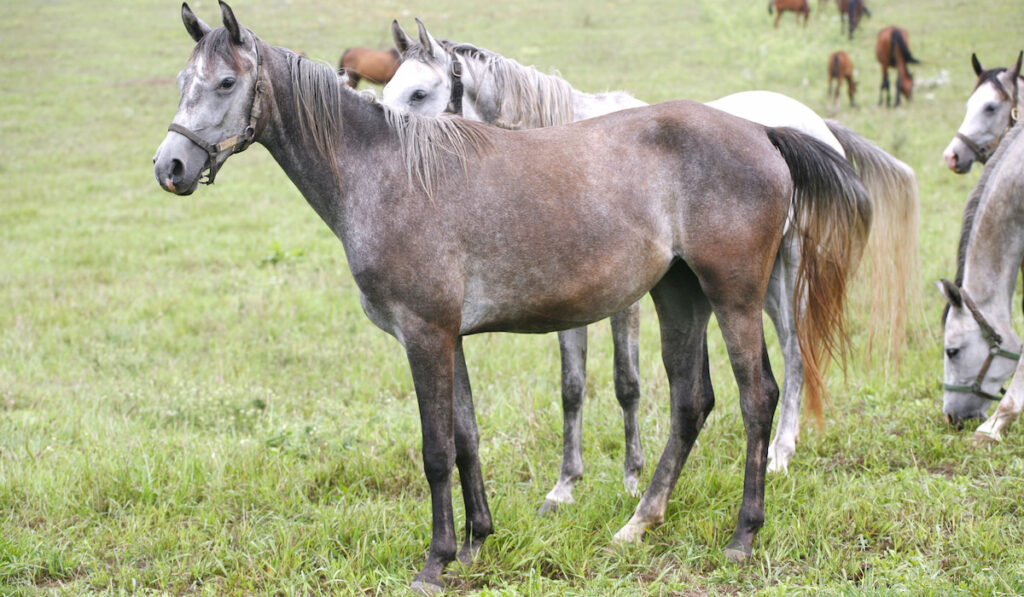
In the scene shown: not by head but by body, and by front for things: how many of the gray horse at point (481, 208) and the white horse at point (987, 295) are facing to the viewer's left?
2

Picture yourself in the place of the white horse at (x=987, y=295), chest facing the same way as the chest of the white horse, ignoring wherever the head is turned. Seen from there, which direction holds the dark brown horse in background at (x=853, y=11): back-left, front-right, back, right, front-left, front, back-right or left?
right

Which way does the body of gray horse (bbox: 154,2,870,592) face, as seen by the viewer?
to the viewer's left

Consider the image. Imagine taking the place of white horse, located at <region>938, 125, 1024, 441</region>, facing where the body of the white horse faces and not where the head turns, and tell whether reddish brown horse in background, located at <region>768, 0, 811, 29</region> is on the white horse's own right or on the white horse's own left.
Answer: on the white horse's own right

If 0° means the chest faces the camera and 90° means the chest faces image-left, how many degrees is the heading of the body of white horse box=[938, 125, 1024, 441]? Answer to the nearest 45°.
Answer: approximately 90°

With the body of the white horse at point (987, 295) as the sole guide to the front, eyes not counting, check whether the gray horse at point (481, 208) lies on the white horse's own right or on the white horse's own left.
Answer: on the white horse's own left

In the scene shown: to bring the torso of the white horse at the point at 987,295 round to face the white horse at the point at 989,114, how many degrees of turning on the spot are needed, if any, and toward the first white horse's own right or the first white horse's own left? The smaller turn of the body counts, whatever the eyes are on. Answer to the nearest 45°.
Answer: approximately 90° to the first white horse's own right
